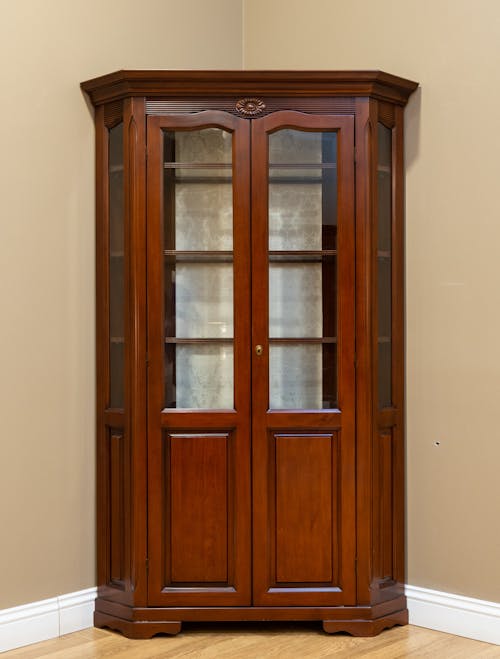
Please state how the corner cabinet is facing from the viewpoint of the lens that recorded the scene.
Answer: facing the viewer
